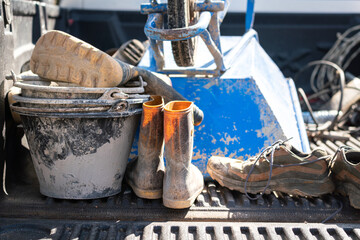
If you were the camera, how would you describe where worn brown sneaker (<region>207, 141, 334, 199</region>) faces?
facing to the left of the viewer

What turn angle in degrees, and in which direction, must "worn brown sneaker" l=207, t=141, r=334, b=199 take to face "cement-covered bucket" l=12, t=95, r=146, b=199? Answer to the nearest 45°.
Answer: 0° — it already faces it
